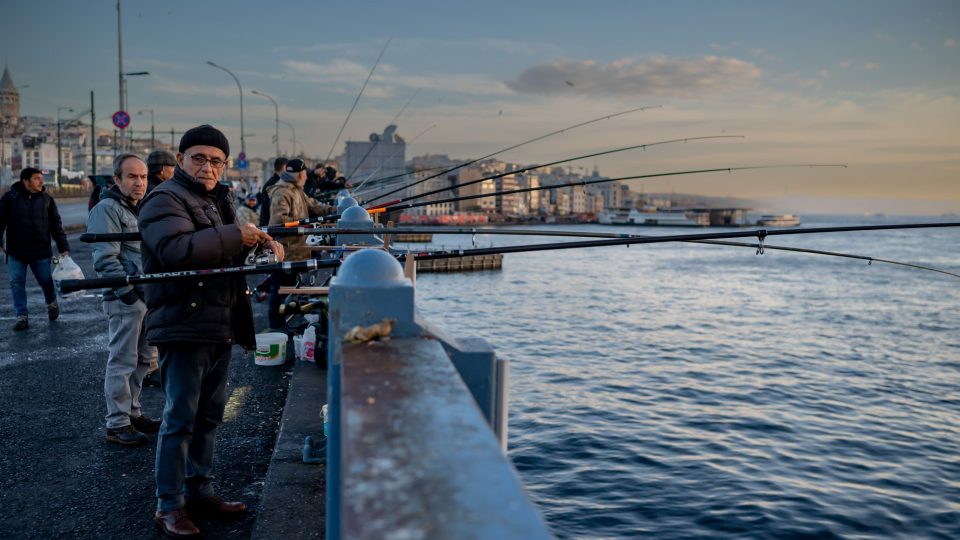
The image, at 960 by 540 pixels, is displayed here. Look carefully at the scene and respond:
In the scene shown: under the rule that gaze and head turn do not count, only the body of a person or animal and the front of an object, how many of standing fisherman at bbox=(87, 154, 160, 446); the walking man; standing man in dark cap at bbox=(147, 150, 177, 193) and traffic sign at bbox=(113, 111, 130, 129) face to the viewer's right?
2

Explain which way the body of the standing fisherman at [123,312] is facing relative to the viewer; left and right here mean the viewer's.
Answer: facing to the right of the viewer

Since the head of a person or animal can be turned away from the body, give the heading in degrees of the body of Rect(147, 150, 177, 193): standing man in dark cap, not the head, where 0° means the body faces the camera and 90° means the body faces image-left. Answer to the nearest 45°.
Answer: approximately 270°

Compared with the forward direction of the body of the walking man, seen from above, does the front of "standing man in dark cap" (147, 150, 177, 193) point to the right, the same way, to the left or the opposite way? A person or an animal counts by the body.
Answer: to the left

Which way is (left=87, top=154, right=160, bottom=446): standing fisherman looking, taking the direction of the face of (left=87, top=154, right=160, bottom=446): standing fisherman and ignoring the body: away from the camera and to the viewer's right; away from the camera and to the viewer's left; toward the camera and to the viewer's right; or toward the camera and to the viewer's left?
toward the camera and to the viewer's right

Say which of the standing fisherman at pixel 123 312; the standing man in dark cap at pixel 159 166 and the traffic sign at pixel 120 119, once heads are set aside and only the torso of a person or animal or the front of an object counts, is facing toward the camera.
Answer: the traffic sign

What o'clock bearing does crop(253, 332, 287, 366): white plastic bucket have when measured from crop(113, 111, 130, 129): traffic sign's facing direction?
The white plastic bucket is roughly at 12 o'clock from the traffic sign.

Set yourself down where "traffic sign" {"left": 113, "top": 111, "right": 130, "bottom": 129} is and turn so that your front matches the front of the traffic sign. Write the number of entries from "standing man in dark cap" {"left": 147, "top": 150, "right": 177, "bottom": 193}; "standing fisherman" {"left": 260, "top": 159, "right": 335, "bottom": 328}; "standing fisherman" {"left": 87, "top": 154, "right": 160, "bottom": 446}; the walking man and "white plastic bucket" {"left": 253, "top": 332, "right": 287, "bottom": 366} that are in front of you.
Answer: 5

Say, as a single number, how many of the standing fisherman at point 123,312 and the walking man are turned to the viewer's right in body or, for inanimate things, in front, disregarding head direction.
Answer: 1

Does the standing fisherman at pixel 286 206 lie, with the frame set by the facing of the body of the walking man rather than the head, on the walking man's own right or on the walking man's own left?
on the walking man's own left

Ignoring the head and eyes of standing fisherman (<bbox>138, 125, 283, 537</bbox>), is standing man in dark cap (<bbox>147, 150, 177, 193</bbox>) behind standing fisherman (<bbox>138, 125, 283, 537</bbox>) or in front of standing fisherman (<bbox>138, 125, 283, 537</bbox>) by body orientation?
behind

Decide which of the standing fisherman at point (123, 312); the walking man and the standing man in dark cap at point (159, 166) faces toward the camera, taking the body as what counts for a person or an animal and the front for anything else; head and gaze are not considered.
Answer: the walking man

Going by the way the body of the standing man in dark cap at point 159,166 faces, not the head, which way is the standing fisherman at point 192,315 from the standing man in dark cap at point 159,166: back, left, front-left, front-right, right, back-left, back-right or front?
right

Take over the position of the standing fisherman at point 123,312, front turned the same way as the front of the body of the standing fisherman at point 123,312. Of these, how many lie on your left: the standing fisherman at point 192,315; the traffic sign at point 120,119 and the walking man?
2

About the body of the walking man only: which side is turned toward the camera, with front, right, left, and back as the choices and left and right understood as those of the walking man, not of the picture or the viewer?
front

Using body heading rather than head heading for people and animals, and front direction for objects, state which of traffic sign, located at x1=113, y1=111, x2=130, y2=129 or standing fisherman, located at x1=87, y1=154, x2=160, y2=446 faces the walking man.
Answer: the traffic sign

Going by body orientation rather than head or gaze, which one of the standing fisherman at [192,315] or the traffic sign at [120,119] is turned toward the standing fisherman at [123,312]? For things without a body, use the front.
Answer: the traffic sign

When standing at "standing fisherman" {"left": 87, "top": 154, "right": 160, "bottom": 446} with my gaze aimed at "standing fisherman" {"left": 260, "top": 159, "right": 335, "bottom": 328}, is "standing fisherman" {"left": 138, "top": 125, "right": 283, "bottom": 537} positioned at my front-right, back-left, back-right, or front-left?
back-right
